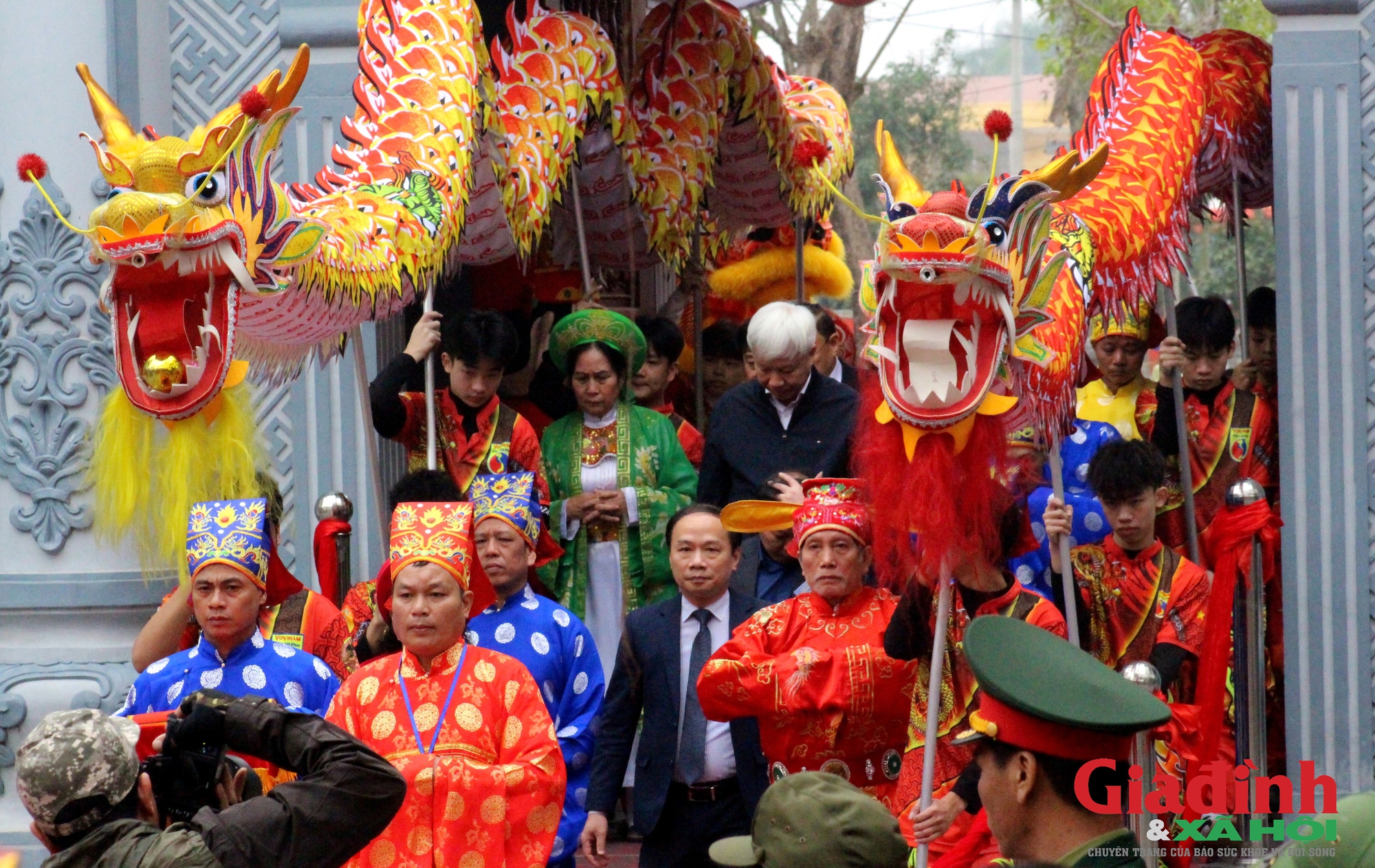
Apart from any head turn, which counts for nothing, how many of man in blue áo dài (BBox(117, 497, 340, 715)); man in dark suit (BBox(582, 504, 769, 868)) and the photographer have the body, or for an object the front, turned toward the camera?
2

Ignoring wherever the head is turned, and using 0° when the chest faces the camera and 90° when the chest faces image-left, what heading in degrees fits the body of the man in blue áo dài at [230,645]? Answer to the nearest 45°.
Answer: approximately 0°

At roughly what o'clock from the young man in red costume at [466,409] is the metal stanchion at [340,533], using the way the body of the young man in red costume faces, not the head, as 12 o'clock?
The metal stanchion is roughly at 1 o'clock from the young man in red costume.

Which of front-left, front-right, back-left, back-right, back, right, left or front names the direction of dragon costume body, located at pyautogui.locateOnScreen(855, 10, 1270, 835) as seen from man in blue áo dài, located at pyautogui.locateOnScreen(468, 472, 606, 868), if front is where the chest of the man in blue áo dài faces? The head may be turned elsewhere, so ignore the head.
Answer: left

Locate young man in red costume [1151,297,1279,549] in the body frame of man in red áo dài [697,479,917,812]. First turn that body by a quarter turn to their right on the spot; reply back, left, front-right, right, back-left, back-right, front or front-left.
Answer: back-right

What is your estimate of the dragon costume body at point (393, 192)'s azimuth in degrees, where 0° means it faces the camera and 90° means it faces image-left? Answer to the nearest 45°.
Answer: approximately 45°

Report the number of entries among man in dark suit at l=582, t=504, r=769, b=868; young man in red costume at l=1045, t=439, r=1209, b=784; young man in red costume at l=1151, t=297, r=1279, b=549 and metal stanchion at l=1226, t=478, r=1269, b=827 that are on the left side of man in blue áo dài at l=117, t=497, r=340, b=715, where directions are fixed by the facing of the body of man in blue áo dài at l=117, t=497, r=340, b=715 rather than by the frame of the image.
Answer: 4
